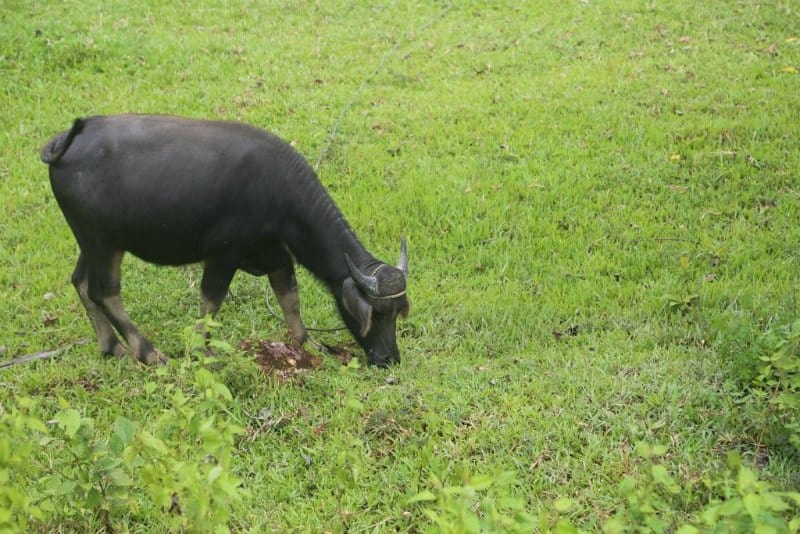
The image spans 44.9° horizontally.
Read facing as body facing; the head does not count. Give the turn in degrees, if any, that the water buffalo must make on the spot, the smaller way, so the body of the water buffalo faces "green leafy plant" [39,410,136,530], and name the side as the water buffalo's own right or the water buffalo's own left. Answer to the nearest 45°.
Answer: approximately 90° to the water buffalo's own right

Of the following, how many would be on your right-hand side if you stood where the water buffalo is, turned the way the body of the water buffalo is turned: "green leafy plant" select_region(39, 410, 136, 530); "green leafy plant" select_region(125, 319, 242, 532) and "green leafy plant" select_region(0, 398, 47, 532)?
3

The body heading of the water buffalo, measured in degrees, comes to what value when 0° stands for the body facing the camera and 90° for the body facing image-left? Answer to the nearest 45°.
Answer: approximately 270°

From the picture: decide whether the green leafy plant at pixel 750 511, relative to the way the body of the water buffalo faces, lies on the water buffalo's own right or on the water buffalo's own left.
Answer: on the water buffalo's own right

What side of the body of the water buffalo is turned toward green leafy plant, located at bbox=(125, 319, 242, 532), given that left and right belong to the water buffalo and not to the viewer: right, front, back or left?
right

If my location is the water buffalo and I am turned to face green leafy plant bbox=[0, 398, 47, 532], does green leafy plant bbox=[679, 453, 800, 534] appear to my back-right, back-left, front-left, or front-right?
front-left

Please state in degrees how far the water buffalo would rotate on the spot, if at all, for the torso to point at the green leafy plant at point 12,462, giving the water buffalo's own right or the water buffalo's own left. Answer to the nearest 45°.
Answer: approximately 90° to the water buffalo's own right

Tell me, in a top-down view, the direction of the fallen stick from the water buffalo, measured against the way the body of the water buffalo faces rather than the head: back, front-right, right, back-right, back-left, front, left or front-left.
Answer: back

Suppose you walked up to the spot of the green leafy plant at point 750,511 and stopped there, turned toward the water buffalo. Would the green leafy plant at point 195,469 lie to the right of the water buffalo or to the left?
left
